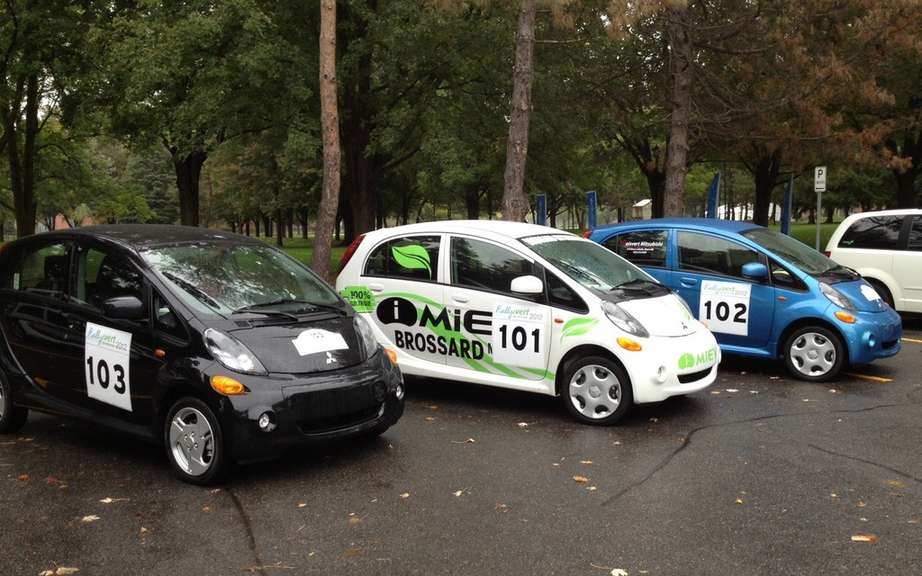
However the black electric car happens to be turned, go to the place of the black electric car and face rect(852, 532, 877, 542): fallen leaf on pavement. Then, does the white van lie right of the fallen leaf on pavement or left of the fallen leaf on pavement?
left

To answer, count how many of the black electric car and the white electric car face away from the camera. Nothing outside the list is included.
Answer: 0

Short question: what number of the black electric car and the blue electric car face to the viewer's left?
0

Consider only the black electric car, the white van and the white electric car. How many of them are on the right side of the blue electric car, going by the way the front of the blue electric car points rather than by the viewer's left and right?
2

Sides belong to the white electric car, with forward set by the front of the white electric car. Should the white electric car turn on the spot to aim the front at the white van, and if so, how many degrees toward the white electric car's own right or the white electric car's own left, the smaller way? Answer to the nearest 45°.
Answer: approximately 90° to the white electric car's own left

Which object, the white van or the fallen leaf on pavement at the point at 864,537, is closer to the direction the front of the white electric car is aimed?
the fallen leaf on pavement

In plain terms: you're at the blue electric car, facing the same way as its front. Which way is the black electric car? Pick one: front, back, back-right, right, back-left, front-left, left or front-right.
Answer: right

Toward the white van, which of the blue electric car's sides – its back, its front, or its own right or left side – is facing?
left

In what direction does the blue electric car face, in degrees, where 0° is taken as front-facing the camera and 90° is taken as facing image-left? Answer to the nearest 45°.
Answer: approximately 315°

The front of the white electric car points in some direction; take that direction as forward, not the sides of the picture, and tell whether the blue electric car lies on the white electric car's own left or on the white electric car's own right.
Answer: on the white electric car's own left

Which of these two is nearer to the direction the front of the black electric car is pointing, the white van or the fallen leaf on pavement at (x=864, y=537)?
the fallen leaf on pavement

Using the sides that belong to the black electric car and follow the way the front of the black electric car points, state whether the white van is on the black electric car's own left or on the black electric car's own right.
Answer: on the black electric car's own left

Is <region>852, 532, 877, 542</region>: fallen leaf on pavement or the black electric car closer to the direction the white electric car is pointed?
the fallen leaf on pavement
